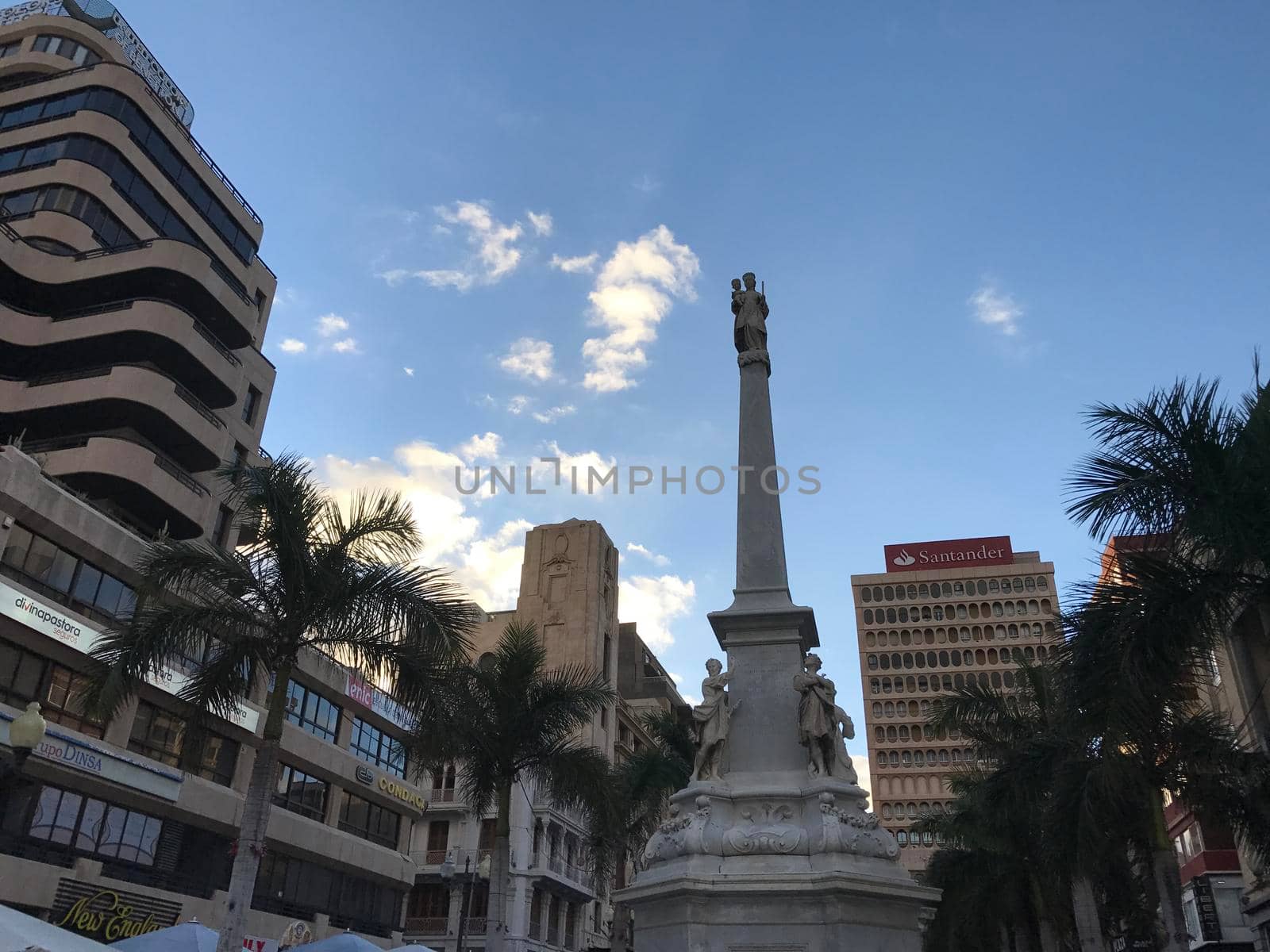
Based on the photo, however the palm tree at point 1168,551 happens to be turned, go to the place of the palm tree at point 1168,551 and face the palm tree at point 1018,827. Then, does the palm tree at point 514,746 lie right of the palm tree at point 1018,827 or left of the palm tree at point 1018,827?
left

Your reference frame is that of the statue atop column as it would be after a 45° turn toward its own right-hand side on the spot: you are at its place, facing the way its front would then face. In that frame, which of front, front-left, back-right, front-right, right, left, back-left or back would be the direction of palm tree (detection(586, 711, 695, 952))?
back-right

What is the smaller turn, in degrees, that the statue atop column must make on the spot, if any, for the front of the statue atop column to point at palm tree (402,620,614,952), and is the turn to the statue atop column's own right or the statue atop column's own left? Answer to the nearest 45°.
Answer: approximately 135° to the statue atop column's own right

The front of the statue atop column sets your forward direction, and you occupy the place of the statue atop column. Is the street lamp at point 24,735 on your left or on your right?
on your right

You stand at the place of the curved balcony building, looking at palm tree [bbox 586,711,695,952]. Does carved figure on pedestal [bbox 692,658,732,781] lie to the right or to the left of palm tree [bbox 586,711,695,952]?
right

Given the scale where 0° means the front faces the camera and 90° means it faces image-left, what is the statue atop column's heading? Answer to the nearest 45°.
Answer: approximately 0°
